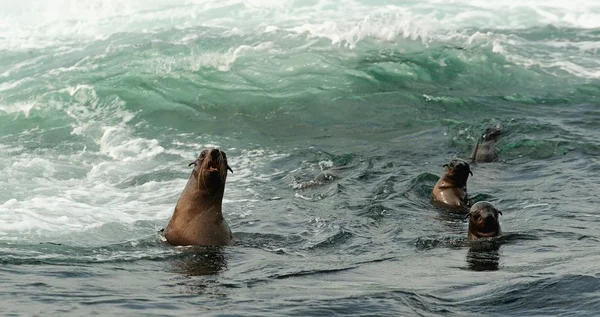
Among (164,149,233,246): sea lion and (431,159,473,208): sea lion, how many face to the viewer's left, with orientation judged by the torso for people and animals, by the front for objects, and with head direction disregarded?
0

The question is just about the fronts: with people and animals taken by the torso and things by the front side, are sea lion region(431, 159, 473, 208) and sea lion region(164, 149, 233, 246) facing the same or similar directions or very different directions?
same or similar directions

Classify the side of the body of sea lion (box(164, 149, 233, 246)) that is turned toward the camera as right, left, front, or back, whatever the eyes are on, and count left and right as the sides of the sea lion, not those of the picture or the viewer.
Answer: front

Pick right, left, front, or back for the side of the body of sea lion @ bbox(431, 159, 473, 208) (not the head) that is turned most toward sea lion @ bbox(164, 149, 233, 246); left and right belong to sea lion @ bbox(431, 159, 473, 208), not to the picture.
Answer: right

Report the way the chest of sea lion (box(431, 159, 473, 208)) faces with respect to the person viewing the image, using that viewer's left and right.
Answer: facing the viewer and to the right of the viewer

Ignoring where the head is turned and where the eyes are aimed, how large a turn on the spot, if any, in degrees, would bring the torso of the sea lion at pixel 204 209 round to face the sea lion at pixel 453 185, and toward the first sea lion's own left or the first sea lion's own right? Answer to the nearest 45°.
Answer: approximately 135° to the first sea lion's own left
